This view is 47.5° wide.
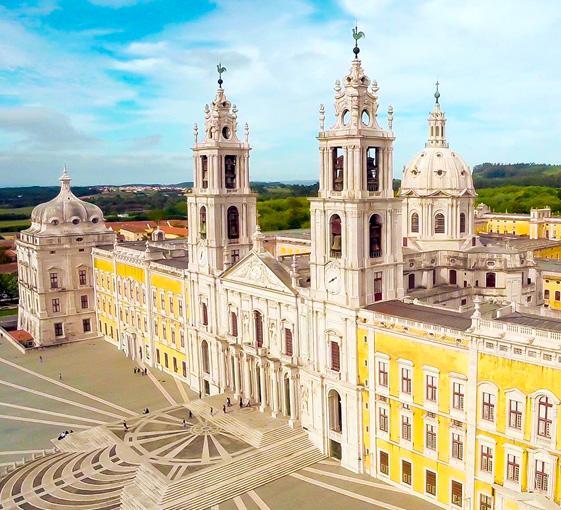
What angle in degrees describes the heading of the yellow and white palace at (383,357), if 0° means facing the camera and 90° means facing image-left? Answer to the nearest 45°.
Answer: approximately 45°
